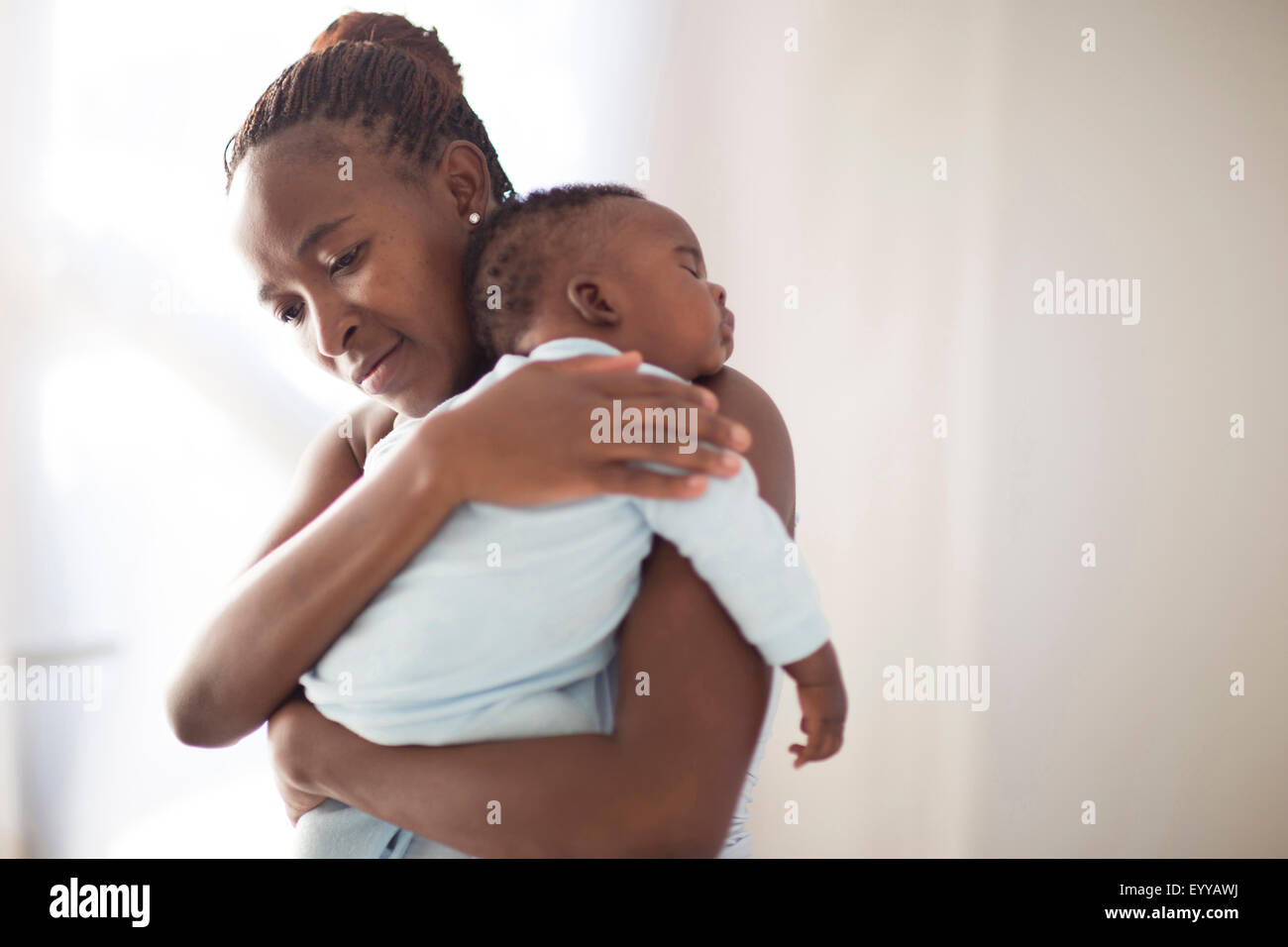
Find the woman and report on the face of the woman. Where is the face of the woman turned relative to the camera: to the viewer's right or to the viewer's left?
to the viewer's left

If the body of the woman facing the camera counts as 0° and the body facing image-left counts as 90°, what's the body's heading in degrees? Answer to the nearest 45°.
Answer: approximately 45°

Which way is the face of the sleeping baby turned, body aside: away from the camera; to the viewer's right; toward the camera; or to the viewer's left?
to the viewer's right
